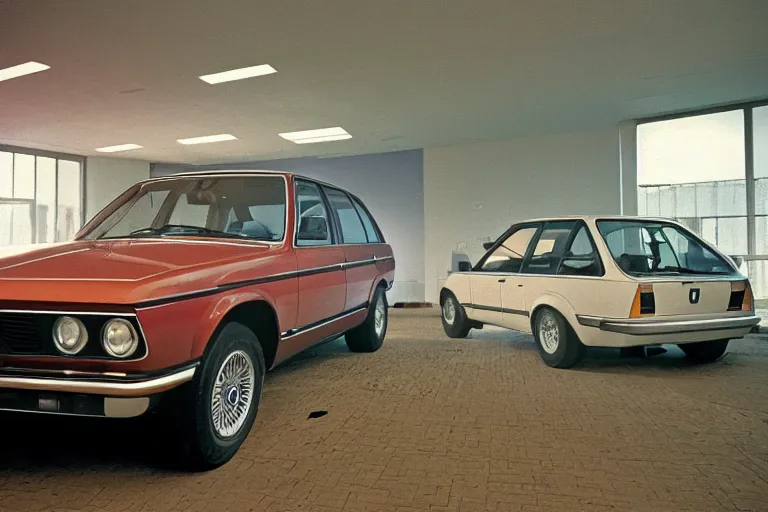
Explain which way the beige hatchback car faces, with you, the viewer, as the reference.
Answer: facing away from the viewer and to the left of the viewer

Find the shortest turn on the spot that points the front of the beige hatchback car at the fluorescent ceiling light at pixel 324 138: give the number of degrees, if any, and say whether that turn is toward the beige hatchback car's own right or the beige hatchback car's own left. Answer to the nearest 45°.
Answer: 0° — it already faces it

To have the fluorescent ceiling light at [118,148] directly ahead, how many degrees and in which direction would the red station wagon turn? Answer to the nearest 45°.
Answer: approximately 135° to its right

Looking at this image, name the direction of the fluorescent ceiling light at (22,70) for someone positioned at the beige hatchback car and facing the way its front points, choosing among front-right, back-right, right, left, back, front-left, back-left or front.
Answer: front-left

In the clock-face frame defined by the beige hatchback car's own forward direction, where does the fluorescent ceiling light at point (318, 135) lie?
The fluorescent ceiling light is roughly at 12 o'clock from the beige hatchback car.

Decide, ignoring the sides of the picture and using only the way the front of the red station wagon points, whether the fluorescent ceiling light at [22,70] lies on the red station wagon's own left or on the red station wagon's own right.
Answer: on the red station wagon's own right

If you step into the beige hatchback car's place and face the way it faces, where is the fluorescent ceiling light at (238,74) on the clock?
The fluorescent ceiling light is roughly at 11 o'clock from the beige hatchback car.

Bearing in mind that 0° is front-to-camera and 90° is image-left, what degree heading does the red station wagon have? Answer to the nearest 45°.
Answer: approximately 45°

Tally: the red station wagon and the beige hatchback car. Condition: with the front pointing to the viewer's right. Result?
0

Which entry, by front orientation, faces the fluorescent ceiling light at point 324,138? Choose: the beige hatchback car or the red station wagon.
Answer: the beige hatchback car

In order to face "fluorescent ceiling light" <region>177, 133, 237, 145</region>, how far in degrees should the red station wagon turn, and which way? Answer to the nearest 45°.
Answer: approximately 135° to its right
